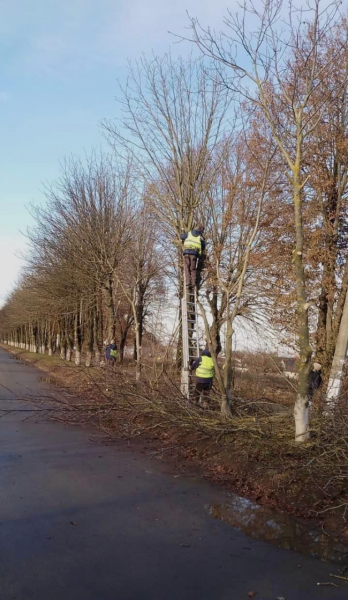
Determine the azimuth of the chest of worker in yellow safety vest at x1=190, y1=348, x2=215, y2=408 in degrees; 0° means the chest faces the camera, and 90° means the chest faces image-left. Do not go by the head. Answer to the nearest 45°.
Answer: approximately 135°

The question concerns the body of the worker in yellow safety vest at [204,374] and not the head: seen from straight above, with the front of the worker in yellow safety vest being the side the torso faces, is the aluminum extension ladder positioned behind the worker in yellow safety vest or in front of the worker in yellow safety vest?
in front
